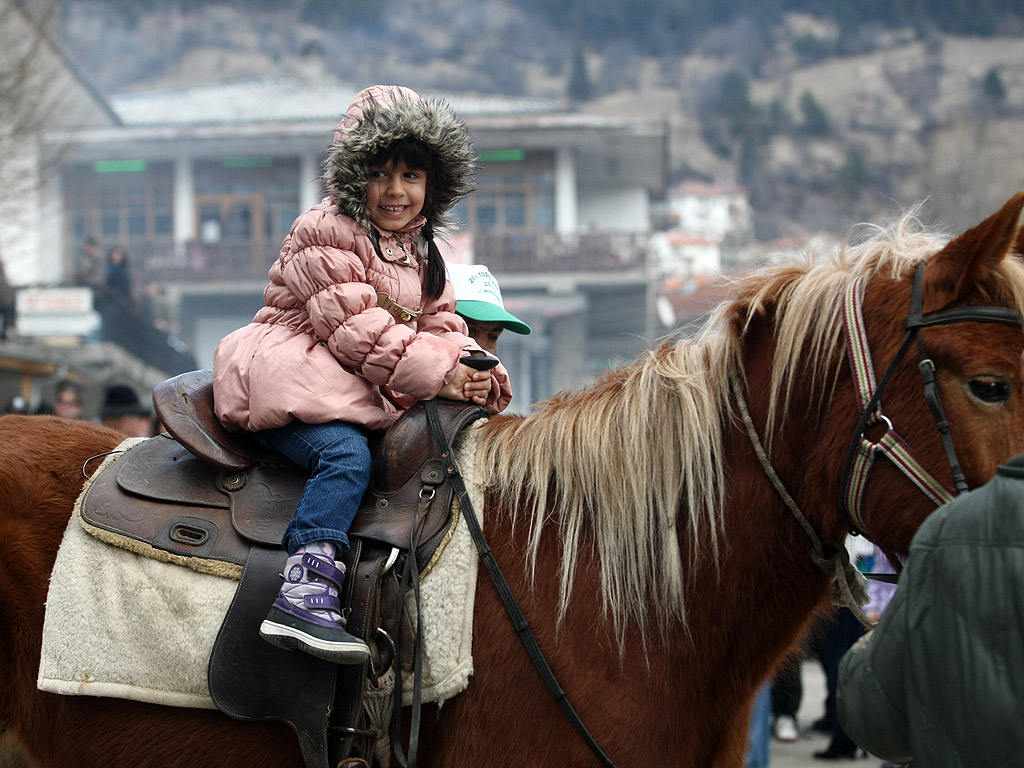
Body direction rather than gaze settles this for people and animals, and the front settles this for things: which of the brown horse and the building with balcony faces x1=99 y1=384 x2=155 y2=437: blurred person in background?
the building with balcony

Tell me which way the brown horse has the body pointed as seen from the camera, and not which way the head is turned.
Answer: to the viewer's right

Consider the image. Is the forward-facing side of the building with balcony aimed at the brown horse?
yes

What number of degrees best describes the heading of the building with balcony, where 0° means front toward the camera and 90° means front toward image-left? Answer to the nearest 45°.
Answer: approximately 0°

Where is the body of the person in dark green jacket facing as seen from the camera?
away from the camera

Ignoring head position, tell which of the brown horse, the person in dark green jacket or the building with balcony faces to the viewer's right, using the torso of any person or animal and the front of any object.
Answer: the brown horse

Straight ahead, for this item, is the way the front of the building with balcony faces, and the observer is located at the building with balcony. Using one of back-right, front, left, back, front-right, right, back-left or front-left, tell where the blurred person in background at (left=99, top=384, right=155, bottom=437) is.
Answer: front

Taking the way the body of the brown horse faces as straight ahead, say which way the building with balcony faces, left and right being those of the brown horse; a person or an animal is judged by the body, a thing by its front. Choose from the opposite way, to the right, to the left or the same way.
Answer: to the right

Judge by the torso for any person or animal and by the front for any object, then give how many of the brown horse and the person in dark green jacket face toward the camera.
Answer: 0

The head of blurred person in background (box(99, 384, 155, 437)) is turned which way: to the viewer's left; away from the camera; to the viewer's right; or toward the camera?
toward the camera

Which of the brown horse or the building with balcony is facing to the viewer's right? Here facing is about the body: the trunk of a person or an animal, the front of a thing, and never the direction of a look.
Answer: the brown horse

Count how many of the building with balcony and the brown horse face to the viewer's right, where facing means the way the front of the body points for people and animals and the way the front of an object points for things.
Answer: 1
